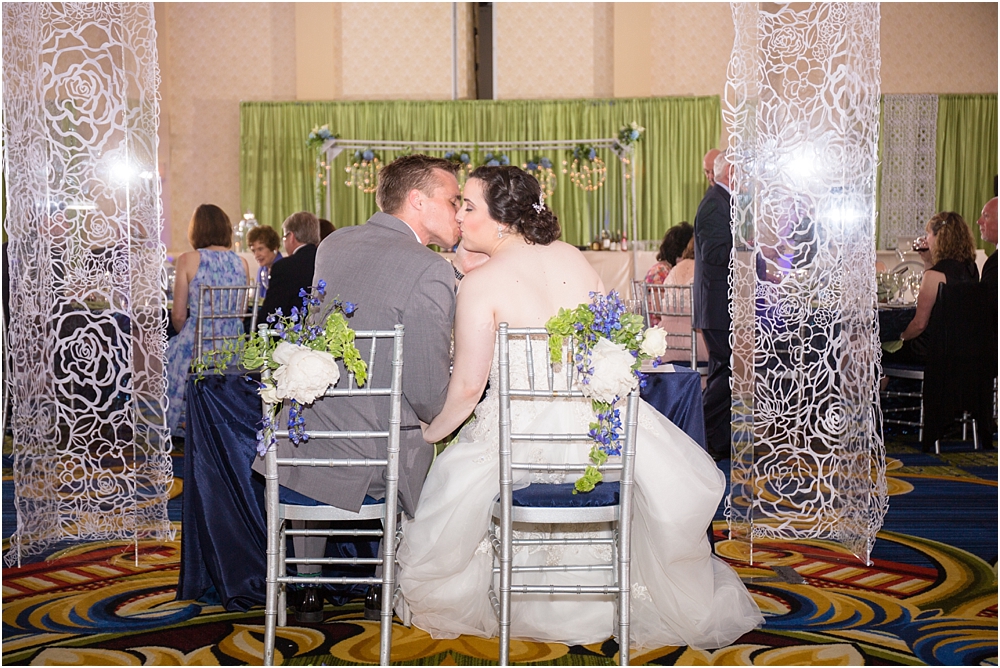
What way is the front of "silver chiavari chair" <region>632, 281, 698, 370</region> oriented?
away from the camera

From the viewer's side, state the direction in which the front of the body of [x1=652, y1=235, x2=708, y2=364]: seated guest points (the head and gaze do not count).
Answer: away from the camera

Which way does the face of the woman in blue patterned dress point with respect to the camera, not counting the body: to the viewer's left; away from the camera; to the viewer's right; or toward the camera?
away from the camera

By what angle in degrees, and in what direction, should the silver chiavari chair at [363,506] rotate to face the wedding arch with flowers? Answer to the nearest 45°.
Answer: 0° — it already faces it

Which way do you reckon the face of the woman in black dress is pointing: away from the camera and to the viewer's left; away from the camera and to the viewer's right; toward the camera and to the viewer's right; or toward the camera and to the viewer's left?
away from the camera and to the viewer's left

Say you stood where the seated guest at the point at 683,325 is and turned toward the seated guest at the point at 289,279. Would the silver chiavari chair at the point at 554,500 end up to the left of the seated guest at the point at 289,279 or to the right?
left

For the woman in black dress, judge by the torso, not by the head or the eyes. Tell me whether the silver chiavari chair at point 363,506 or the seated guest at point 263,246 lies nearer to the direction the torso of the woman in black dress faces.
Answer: the seated guest

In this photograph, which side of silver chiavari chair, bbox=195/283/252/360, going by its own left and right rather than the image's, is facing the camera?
back

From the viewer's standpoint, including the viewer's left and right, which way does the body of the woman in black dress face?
facing away from the viewer and to the left of the viewer

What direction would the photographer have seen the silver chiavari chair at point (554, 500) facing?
facing away from the viewer
